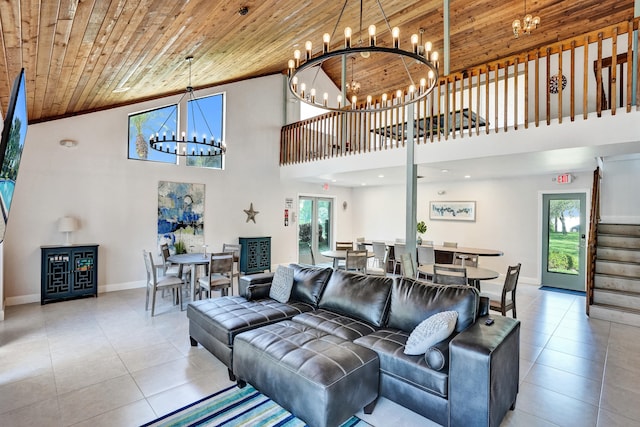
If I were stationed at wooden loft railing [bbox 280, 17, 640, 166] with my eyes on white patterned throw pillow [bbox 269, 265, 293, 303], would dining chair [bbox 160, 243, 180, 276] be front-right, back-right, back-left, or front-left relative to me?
front-right

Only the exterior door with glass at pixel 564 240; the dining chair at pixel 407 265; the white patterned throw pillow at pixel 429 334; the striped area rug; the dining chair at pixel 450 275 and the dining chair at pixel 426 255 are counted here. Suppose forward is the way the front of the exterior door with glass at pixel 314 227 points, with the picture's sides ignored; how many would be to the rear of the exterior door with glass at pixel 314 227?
0

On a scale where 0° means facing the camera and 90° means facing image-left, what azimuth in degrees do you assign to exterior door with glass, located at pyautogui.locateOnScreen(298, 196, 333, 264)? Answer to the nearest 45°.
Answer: approximately 315°

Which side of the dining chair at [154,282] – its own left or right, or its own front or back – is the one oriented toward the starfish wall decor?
front

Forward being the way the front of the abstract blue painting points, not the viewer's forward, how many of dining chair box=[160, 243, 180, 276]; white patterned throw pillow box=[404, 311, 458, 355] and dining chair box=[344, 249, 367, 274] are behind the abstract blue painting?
0

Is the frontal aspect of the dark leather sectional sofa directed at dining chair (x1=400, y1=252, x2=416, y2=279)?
no

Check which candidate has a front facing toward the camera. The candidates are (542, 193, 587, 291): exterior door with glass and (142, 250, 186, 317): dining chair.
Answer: the exterior door with glass

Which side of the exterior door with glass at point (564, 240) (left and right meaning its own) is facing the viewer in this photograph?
front

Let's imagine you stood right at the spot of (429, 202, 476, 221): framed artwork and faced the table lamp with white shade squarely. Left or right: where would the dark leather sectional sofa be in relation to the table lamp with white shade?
left

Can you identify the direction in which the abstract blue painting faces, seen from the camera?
facing the viewer and to the right of the viewer

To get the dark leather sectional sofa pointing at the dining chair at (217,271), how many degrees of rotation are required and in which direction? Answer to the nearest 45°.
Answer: approximately 90° to its right

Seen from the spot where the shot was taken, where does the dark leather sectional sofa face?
facing the viewer and to the left of the viewer

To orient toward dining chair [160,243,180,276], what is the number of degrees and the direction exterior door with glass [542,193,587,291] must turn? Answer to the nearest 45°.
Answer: approximately 45° to its right

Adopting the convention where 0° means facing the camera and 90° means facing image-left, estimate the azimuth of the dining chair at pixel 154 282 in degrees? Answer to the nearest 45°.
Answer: approximately 225°

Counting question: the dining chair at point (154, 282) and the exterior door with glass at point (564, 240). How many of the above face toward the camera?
1
